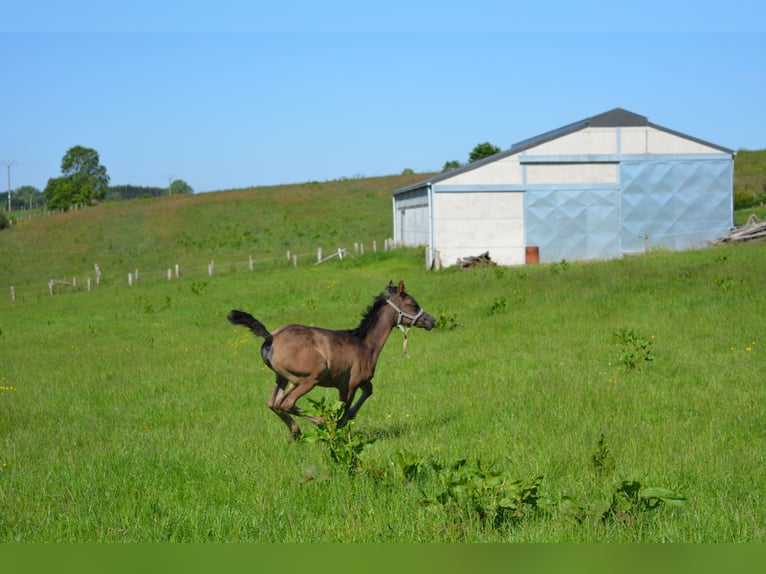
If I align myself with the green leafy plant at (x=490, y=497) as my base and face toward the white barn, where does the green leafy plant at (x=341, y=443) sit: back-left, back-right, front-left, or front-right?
front-left

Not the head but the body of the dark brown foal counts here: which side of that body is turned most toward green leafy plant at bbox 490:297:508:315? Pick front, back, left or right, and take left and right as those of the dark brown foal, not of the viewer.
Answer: left

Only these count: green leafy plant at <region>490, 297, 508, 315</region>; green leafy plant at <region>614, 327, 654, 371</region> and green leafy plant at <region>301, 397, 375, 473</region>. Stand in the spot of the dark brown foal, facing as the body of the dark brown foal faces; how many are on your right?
1

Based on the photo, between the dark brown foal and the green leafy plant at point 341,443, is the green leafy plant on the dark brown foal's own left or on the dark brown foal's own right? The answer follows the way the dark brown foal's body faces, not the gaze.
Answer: on the dark brown foal's own right

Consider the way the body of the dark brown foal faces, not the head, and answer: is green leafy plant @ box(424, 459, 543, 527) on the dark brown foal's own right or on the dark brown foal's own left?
on the dark brown foal's own right

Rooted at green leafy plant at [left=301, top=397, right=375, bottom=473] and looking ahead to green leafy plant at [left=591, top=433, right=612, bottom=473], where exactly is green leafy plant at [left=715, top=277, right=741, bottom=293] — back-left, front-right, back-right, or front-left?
front-left

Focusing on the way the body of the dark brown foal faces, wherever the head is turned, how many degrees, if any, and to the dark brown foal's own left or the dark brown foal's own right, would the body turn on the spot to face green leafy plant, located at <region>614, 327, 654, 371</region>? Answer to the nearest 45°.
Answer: approximately 45° to the dark brown foal's own left

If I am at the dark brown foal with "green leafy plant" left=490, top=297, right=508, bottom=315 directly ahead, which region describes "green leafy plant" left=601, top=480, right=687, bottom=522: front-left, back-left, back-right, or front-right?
back-right

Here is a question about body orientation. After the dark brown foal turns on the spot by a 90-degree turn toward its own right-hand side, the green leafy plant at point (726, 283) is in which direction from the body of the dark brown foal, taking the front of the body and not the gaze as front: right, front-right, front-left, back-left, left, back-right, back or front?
back-left

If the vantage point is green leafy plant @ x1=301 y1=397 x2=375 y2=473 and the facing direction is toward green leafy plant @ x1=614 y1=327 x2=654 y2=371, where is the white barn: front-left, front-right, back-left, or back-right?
front-left

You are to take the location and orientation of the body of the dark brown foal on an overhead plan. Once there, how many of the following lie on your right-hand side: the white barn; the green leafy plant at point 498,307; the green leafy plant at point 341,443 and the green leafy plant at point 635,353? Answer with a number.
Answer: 1

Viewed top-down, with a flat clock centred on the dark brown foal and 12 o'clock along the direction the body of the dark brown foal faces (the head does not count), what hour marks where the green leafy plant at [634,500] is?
The green leafy plant is roughly at 2 o'clock from the dark brown foal.

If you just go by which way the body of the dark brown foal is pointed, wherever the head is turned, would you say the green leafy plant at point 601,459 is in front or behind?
in front

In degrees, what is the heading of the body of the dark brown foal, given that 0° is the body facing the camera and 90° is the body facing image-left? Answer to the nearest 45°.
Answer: approximately 270°
